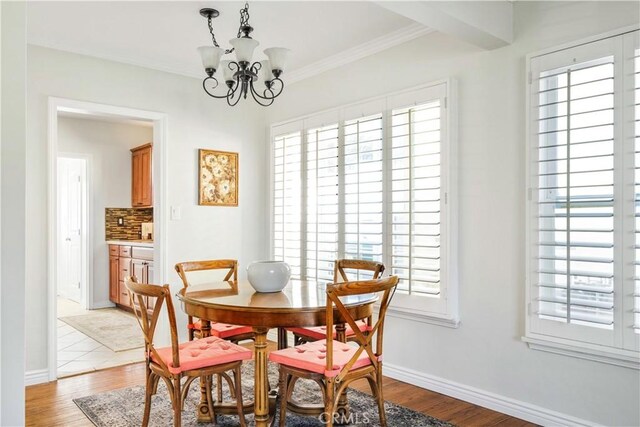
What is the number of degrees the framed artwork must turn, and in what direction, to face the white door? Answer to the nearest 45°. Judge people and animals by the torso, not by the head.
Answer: approximately 180°

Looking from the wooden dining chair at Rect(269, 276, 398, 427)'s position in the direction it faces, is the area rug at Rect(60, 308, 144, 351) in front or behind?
in front

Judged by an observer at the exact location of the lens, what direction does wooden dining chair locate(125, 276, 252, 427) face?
facing away from the viewer and to the right of the viewer

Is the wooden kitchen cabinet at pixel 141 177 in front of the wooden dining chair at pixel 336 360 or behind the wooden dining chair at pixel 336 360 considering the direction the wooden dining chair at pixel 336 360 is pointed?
in front

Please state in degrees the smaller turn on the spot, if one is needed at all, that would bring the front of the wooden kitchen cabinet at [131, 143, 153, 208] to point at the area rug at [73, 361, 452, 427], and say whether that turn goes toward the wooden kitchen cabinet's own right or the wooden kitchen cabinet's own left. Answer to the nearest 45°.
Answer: approximately 45° to the wooden kitchen cabinet's own left

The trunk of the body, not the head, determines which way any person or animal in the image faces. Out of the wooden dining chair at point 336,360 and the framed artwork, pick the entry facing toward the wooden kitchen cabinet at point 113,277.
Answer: the wooden dining chair

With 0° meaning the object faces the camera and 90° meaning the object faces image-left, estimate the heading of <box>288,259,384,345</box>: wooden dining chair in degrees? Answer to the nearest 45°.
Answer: approximately 45°

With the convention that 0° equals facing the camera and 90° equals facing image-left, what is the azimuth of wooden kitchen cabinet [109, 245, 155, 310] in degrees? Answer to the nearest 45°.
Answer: approximately 45°

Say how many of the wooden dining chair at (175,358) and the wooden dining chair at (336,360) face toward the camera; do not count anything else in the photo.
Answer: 0

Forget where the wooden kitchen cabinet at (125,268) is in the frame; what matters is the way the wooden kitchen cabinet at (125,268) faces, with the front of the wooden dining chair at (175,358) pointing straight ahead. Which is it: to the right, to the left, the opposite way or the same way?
the opposite way

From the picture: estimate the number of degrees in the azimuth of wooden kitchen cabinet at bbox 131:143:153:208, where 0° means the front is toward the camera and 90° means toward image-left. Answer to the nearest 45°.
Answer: approximately 45°
